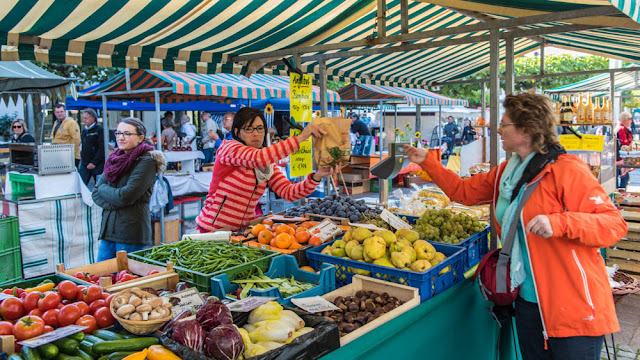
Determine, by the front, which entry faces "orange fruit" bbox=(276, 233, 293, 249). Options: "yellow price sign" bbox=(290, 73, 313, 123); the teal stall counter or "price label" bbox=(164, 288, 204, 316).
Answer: the yellow price sign

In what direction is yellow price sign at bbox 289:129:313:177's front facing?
toward the camera

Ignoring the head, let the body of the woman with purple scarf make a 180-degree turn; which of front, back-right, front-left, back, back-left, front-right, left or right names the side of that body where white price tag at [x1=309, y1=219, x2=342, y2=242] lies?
right

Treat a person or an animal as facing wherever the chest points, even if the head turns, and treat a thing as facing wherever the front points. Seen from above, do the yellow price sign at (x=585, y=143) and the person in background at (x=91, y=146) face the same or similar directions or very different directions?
same or similar directions

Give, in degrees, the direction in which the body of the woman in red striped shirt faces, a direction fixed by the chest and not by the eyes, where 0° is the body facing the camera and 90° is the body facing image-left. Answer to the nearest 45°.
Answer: approximately 315°

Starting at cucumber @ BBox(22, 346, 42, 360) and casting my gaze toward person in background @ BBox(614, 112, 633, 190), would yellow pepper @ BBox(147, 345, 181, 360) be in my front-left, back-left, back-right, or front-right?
front-right

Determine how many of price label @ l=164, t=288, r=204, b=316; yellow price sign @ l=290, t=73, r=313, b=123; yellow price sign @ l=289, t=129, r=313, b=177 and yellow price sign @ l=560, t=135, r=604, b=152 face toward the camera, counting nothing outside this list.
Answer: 4

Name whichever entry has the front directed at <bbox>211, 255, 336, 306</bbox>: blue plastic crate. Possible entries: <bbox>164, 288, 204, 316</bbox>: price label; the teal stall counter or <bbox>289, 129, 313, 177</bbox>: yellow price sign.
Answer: the yellow price sign

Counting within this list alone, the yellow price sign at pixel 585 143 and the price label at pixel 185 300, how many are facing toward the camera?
2

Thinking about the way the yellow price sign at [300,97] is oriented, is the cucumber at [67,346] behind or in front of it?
in front

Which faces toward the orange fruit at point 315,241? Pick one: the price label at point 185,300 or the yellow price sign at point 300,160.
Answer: the yellow price sign

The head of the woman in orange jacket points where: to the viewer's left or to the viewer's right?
to the viewer's left

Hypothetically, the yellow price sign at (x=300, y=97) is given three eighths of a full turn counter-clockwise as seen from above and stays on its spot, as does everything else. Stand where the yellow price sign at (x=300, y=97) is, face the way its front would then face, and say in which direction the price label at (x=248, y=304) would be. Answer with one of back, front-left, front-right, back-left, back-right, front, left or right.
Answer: back-right

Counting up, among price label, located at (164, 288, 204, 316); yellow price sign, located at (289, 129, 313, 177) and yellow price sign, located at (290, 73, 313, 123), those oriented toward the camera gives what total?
3

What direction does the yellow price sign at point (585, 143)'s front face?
toward the camera
